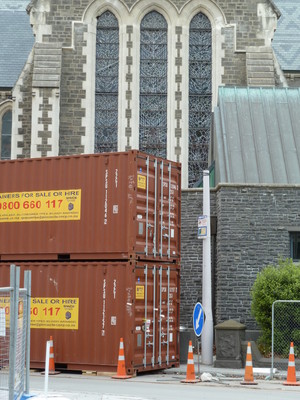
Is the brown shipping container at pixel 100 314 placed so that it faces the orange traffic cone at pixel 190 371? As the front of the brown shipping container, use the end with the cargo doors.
yes

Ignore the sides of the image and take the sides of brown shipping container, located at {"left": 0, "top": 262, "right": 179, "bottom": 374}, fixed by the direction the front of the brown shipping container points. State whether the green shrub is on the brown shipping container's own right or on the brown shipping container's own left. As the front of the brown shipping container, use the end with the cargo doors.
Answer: on the brown shipping container's own left

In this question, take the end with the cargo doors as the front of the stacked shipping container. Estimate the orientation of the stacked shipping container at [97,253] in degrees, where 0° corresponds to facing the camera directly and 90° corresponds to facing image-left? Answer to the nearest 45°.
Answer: approximately 315°

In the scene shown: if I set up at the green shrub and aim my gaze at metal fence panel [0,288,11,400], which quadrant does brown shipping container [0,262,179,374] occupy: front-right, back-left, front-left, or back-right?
front-right

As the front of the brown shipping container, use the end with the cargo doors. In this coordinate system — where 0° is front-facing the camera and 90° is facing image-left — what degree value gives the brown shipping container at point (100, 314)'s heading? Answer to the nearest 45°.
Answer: approximately 315°
